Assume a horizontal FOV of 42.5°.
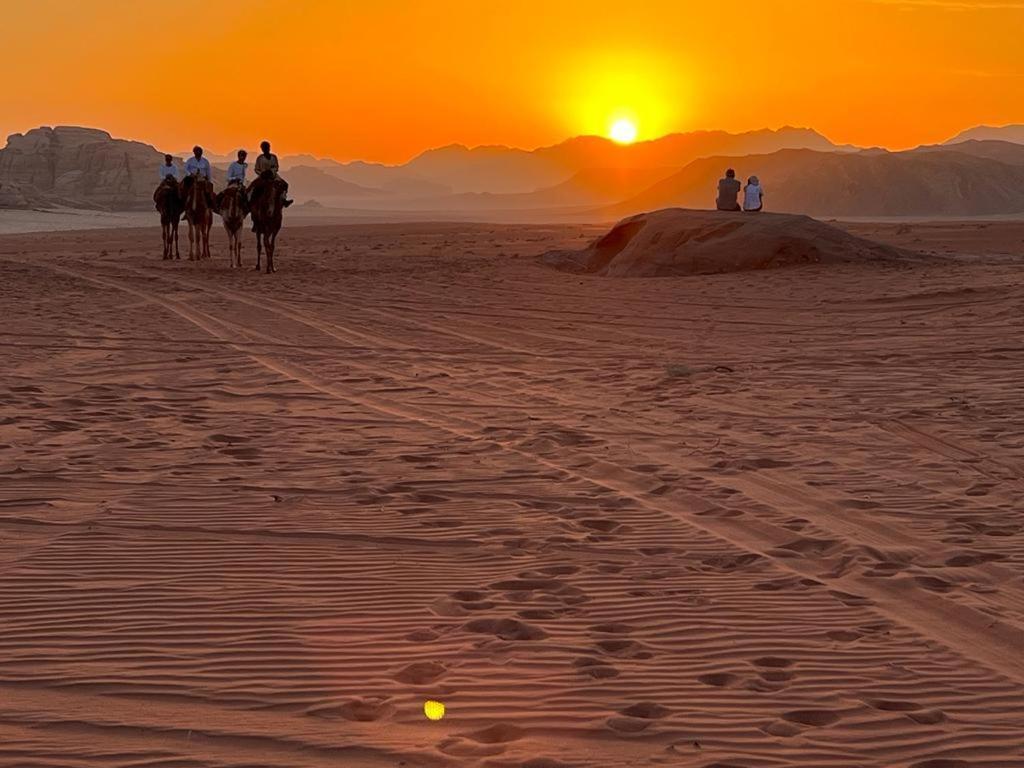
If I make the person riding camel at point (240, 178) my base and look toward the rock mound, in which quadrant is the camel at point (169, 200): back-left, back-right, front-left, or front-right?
back-left

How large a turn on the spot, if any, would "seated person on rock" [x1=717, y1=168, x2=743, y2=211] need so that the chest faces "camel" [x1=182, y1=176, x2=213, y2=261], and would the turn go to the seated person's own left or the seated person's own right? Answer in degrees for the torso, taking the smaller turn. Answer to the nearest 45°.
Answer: approximately 90° to the seated person's own left

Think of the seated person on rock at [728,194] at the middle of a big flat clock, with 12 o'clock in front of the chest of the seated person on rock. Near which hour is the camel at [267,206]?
The camel is roughly at 8 o'clock from the seated person on rock.

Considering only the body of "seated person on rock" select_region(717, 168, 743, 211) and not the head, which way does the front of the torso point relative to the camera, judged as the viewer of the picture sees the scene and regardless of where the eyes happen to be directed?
away from the camera
